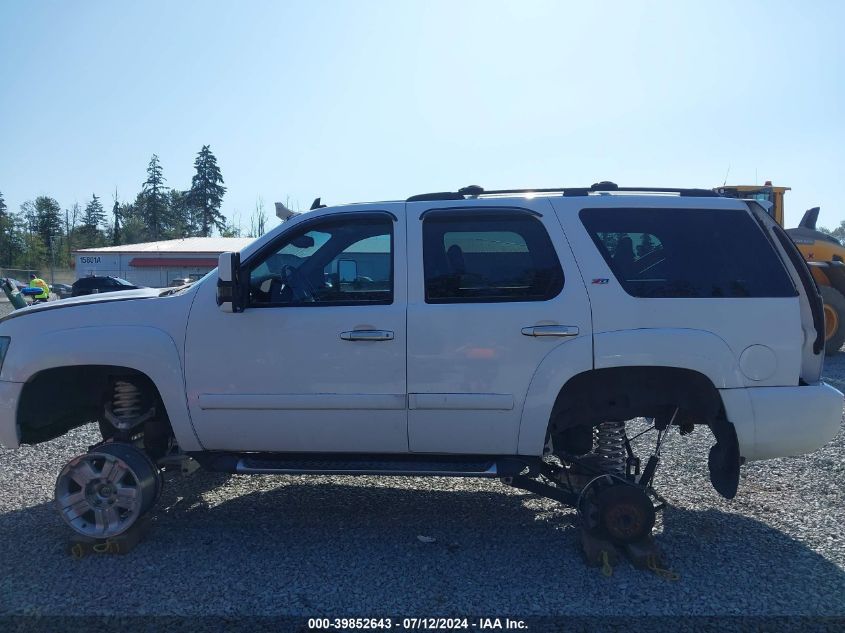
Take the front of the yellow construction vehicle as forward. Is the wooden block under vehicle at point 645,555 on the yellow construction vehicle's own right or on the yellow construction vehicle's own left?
on the yellow construction vehicle's own left

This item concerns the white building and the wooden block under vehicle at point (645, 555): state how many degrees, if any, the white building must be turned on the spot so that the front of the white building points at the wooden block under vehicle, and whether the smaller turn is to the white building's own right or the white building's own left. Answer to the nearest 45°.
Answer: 0° — it already faces it

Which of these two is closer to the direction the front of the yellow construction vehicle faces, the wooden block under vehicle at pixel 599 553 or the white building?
the white building

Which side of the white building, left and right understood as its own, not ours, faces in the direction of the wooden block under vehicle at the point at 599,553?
front

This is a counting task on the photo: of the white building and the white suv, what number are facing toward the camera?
1

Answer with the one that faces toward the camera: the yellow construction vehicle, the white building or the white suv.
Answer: the white building

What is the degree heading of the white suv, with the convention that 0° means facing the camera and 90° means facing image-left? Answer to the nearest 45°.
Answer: approximately 90°

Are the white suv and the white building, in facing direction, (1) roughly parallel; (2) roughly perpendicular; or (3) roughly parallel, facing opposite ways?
roughly perpendicular

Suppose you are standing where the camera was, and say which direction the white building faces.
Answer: facing the viewer

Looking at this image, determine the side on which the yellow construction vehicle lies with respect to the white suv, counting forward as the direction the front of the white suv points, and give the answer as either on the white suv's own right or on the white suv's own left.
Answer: on the white suv's own right

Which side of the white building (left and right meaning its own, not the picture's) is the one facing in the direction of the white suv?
front
